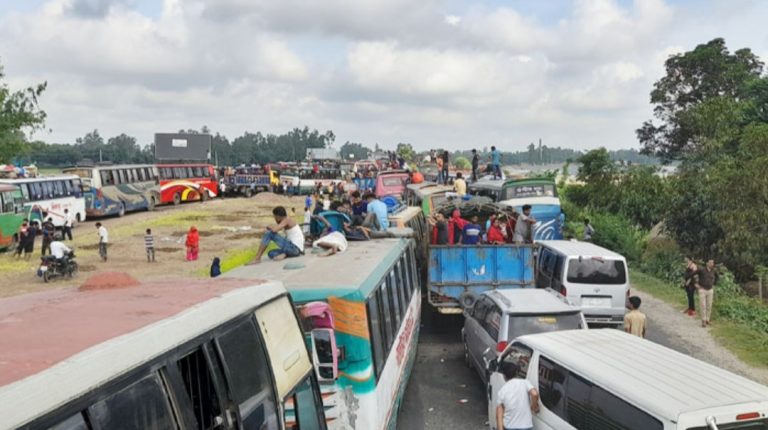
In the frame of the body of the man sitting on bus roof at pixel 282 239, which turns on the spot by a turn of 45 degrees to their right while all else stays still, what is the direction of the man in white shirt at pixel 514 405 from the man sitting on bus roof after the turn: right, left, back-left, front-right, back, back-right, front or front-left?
back

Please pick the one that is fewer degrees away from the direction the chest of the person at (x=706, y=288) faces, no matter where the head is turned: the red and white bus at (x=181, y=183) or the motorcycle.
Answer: the motorcycle

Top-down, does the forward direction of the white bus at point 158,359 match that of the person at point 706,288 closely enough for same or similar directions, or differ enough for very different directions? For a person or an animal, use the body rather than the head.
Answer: very different directions

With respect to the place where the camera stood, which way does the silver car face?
facing away from the viewer and to the left of the viewer

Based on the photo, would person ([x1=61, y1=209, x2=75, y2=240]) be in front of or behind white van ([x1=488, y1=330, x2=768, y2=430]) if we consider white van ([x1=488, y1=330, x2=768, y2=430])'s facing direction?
in front

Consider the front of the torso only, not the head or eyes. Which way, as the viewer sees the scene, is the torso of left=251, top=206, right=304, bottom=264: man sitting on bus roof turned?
to the viewer's left

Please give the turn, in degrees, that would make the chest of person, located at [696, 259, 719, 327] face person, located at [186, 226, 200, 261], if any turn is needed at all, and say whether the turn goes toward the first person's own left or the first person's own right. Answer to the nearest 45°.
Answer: approximately 90° to the first person's own right

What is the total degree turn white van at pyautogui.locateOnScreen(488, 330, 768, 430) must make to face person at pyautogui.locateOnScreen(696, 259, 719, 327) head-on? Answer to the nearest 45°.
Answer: approximately 45° to its right
